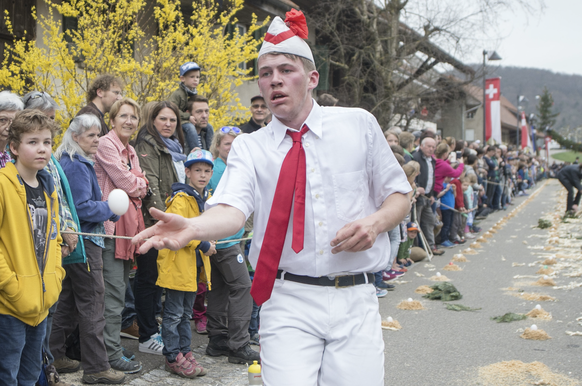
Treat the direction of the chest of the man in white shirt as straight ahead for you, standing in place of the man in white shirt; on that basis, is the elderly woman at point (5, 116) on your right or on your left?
on your right

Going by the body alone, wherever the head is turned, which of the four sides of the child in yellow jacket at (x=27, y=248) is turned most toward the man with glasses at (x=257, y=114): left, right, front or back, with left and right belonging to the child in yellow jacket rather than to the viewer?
left

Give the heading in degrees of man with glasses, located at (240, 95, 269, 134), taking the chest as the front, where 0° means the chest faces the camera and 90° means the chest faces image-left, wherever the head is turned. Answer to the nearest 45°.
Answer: approximately 315°

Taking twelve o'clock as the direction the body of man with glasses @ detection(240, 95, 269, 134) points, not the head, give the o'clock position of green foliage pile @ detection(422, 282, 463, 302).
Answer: The green foliage pile is roughly at 10 o'clock from the man with glasses.

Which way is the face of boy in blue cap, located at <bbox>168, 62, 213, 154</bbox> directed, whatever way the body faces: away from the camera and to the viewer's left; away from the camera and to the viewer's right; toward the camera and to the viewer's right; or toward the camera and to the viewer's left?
toward the camera and to the viewer's right

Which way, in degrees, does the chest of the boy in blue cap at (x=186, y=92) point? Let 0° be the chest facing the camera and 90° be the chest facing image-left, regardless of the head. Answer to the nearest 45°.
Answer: approximately 315°

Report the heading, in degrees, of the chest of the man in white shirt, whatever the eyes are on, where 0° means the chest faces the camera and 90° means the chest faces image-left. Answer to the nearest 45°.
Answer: approximately 0°
